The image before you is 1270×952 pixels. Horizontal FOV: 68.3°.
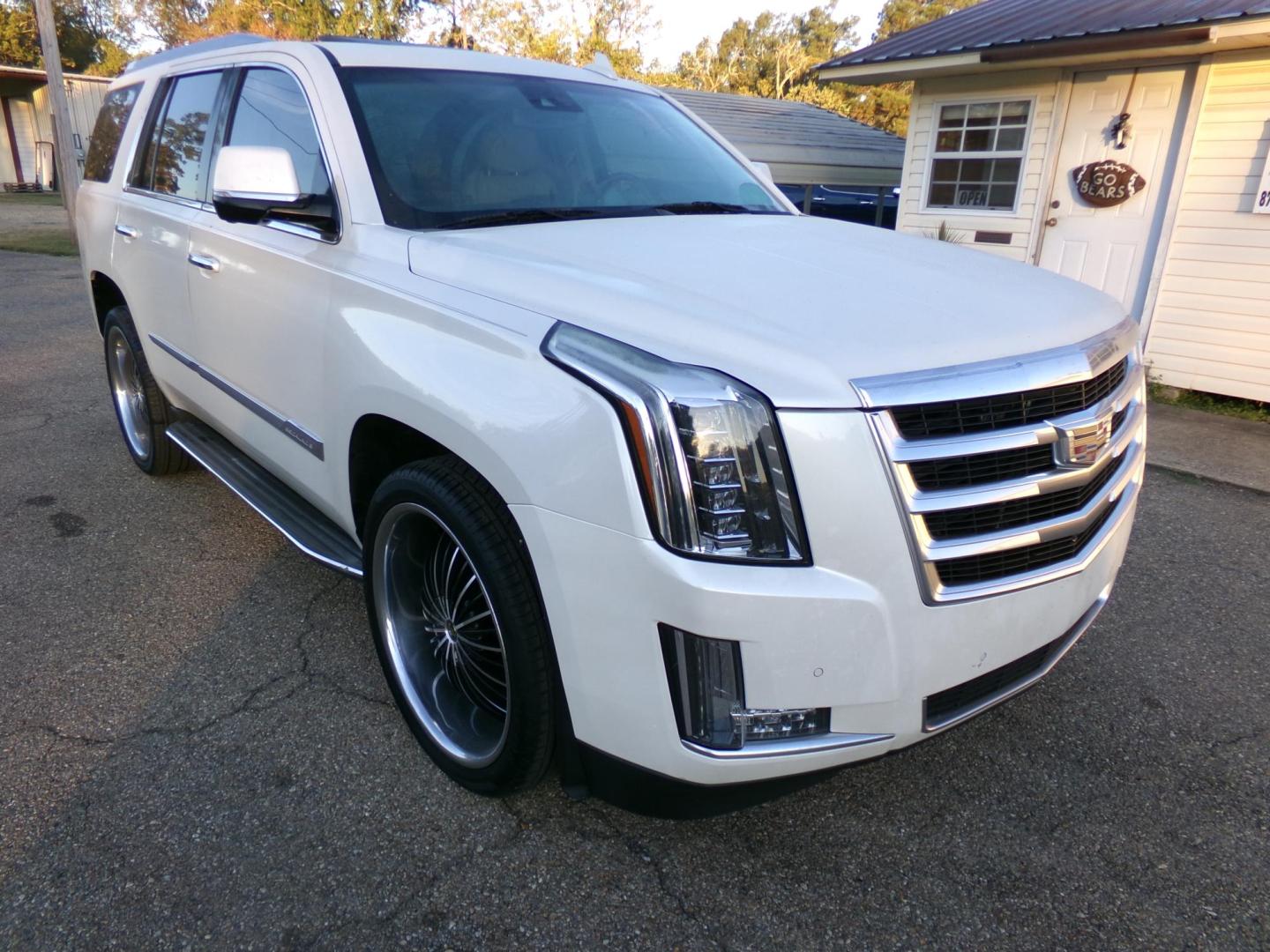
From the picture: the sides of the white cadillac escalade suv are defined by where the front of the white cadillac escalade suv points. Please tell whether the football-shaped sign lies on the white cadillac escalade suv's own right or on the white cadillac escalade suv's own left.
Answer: on the white cadillac escalade suv's own left

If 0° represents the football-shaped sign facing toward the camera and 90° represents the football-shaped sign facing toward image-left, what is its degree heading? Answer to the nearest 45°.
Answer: approximately 0°

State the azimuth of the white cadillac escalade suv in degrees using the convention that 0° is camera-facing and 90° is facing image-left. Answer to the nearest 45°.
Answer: approximately 315°

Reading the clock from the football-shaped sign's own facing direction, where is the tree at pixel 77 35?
The tree is roughly at 4 o'clock from the football-shaped sign.

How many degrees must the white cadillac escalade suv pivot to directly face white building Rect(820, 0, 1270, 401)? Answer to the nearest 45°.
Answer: approximately 90° to its left

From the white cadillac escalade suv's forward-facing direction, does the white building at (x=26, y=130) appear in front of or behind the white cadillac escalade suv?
behind

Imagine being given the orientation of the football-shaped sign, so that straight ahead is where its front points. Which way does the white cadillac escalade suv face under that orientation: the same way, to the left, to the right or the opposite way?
to the left

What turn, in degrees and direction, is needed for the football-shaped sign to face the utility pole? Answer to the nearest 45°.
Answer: approximately 90° to its right

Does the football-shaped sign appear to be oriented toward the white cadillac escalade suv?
yes

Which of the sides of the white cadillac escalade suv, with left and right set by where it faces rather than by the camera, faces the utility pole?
back

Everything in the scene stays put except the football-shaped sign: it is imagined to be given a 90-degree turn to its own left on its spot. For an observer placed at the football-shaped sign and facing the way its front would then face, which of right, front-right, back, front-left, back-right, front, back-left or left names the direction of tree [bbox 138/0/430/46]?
back-left
